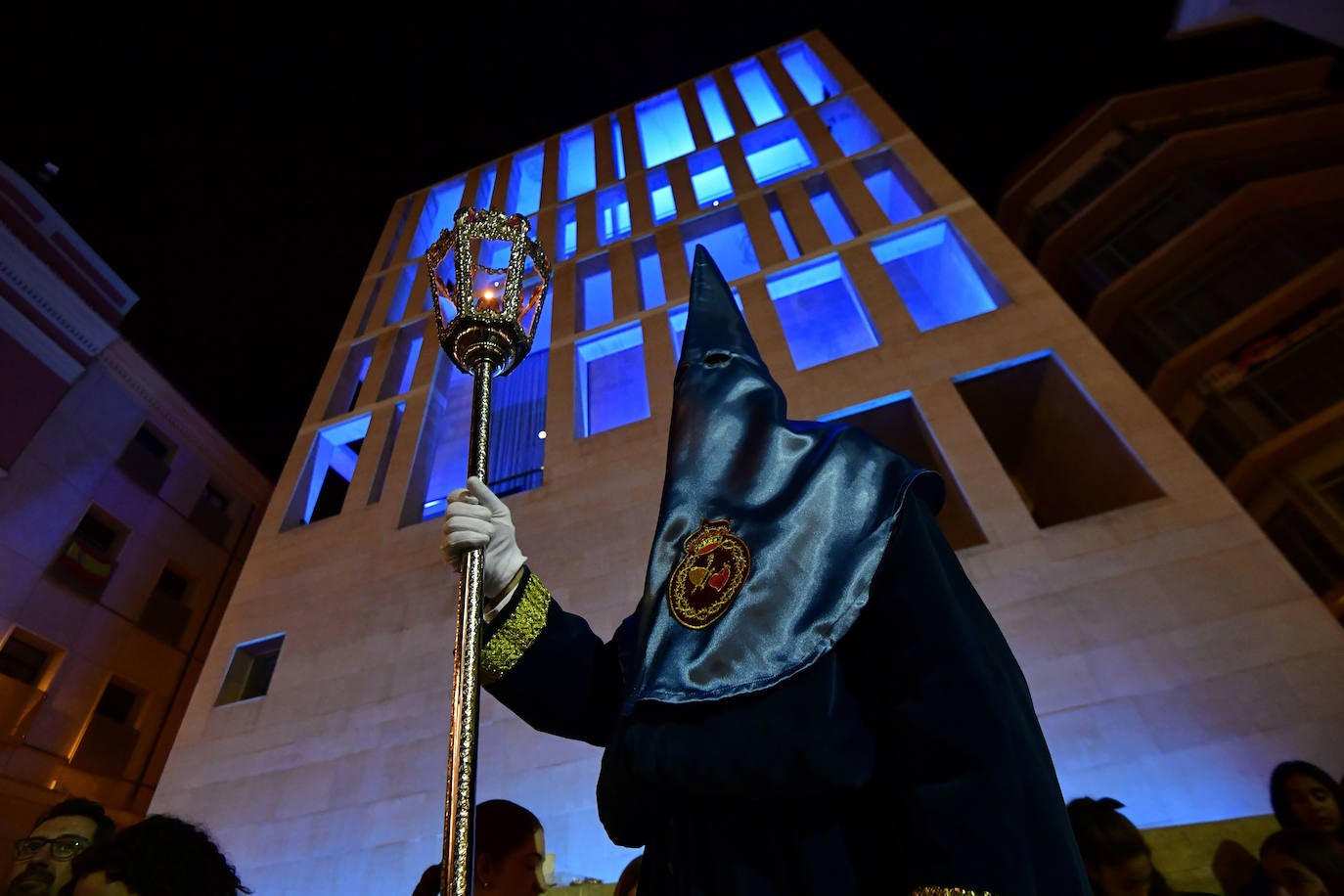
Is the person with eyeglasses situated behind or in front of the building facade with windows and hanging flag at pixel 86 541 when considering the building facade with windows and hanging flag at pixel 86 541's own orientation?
in front

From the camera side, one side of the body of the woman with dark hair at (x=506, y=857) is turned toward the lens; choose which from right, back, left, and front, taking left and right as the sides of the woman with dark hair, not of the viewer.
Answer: right

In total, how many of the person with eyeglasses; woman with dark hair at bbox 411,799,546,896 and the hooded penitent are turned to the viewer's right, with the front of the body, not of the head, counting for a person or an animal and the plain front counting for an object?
1

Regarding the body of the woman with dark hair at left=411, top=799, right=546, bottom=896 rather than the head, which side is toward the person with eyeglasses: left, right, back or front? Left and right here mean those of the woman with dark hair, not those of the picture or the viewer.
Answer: back

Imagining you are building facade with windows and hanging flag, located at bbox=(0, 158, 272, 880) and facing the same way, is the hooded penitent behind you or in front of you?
in front

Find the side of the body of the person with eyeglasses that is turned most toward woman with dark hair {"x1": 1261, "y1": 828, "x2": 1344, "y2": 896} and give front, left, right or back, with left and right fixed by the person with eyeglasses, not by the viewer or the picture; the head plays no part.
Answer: left

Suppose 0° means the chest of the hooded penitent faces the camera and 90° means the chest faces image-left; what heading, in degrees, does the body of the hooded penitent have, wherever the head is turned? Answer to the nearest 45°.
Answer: approximately 45°

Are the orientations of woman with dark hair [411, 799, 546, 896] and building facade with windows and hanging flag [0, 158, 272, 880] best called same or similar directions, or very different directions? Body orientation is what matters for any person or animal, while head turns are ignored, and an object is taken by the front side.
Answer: same or similar directions

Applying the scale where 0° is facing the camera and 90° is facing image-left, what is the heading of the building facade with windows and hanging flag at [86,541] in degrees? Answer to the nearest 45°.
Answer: approximately 315°

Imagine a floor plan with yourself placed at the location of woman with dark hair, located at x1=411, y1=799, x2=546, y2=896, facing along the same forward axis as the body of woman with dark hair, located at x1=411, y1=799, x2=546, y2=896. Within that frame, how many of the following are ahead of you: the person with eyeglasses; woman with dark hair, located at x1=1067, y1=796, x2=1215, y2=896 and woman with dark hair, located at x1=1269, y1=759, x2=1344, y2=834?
2

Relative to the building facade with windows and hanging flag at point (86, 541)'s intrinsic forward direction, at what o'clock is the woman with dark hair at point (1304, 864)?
The woman with dark hair is roughly at 1 o'clock from the building facade with windows and hanging flag.

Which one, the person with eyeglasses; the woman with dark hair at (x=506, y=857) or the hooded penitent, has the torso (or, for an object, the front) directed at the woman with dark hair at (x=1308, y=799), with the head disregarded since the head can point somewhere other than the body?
the woman with dark hair at (x=506, y=857)

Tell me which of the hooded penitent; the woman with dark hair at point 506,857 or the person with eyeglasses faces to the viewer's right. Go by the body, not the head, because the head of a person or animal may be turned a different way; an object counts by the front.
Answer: the woman with dark hair
